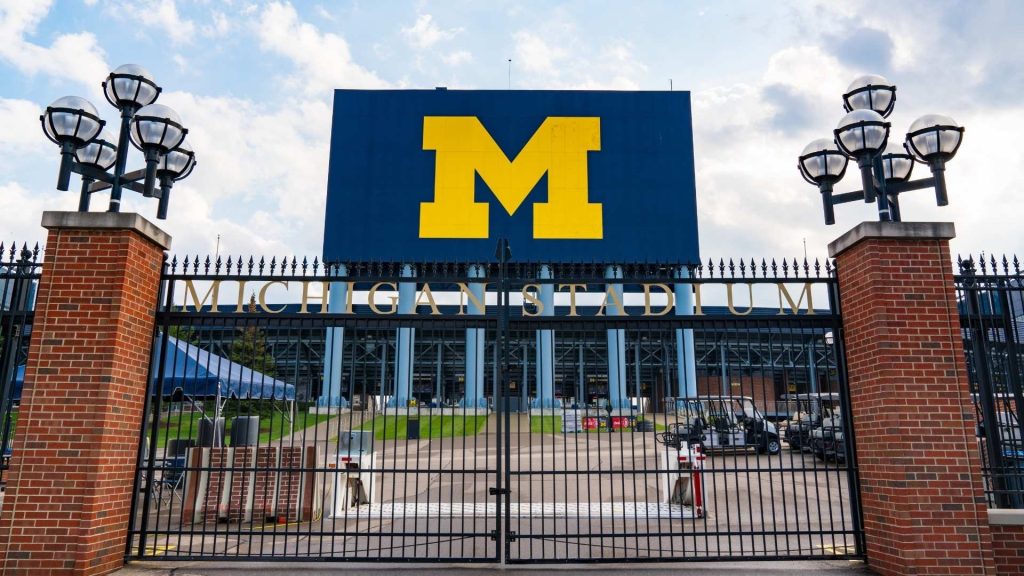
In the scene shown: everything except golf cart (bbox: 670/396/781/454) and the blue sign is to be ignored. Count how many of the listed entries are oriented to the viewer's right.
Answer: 1

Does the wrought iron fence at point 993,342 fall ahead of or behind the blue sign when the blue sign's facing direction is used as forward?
ahead

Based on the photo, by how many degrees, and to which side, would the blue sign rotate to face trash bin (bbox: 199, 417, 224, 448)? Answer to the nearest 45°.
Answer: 0° — it already faces it

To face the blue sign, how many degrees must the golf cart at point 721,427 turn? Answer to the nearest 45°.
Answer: approximately 135° to its left

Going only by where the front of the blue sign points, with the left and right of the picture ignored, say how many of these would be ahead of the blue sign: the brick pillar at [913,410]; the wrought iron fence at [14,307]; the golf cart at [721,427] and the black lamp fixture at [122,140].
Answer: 4

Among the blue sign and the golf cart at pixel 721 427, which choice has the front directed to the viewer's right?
the golf cart

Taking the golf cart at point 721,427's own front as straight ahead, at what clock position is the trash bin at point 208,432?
The trash bin is roughly at 5 o'clock from the golf cart.

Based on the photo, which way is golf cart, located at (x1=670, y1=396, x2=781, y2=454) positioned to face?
to the viewer's right

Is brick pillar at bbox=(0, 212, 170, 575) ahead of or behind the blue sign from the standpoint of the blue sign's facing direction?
ahead

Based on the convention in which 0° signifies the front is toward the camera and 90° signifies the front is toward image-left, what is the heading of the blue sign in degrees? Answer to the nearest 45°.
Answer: approximately 0°

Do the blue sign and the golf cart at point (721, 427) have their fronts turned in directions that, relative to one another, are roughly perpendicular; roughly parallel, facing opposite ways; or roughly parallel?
roughly perpendicular
